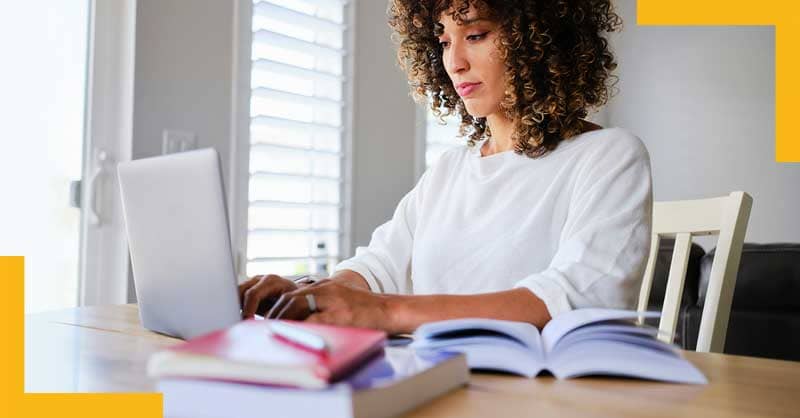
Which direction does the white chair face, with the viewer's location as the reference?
facing the viewer and to the left of the viewer

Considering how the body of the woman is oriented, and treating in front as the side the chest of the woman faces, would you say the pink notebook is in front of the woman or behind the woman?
in front

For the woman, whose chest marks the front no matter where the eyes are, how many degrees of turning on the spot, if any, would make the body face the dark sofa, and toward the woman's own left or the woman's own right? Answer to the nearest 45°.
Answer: approximately 180°

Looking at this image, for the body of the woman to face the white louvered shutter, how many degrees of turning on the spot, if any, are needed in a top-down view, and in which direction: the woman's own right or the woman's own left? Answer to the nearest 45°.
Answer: approximately 90° to the woman's own right

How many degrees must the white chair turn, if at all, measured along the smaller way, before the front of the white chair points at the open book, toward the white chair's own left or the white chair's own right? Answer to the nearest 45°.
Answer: approximately 45° to the white chair's own left

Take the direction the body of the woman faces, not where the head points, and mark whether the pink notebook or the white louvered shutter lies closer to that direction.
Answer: the pink notebook

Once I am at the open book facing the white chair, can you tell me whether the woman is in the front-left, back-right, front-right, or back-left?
front-left

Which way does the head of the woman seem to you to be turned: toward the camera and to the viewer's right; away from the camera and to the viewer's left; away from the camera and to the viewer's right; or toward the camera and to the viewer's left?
toward the camera and to the viewer's left

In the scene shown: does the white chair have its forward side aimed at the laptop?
yes

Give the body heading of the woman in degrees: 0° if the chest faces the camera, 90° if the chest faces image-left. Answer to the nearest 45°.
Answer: approximately 45°

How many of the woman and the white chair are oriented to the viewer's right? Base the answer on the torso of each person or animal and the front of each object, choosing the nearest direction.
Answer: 0

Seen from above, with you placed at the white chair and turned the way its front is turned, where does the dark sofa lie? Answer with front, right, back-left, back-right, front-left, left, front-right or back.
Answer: back-right
